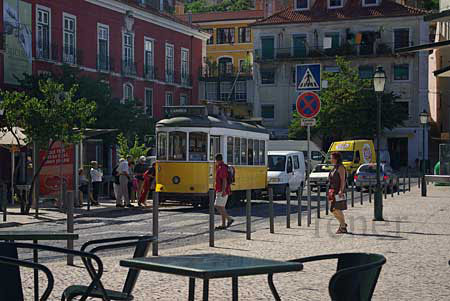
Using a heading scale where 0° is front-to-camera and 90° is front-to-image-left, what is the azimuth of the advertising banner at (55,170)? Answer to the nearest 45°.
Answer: approximately 0°

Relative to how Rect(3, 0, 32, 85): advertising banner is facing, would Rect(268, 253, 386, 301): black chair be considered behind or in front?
in front

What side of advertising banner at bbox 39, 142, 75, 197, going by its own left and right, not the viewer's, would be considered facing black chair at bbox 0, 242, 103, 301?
front

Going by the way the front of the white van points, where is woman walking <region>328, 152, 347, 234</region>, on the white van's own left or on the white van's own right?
on the white van's own left

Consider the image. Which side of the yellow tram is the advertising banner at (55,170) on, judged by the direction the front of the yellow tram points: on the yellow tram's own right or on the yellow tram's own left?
on the yellow tram's own right

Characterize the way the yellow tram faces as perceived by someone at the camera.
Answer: facing the viewer and to the left of the viewer

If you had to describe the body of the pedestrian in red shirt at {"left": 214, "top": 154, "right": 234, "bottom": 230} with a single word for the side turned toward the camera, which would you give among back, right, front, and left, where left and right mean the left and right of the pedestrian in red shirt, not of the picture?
left

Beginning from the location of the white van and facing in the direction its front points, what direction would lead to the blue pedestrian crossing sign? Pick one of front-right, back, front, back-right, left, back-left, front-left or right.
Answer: front-left

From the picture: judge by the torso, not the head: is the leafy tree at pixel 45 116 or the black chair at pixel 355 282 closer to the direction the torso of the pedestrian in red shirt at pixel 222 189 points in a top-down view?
the leafy tree
